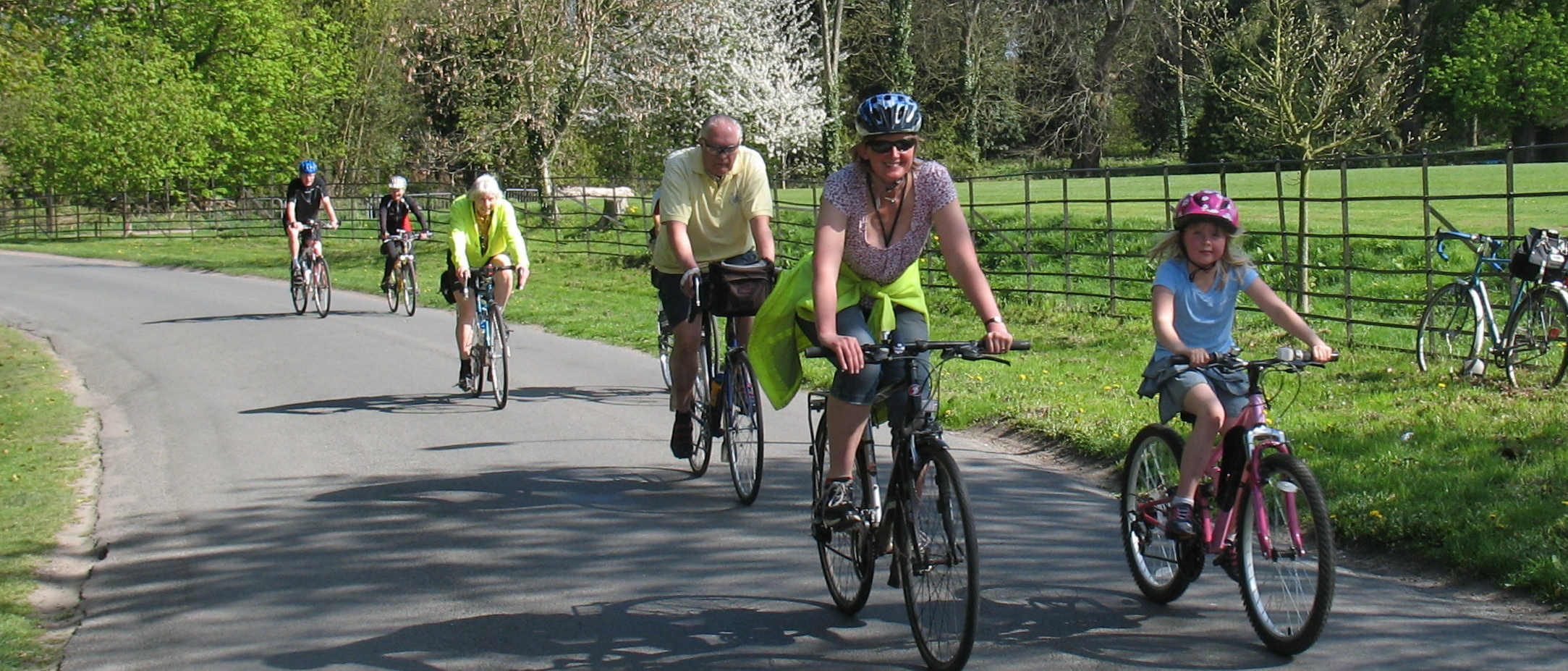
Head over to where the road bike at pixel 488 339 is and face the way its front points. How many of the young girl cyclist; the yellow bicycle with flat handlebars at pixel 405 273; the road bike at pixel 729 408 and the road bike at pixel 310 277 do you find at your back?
2

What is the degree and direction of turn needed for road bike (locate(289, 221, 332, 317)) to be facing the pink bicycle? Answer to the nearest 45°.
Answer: approximately 45° to its right

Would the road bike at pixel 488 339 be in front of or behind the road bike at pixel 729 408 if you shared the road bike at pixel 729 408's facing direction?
behind

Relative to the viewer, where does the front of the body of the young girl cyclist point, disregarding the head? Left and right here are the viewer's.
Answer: facing the viewer and to the right of the viewer

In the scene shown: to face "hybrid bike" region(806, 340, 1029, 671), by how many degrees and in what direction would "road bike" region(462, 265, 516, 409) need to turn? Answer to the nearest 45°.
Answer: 0° — it already faces it

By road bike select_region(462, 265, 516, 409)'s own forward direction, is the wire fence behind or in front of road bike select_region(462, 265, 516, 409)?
behind

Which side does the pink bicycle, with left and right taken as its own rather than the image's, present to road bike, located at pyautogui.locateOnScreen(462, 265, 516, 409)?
back

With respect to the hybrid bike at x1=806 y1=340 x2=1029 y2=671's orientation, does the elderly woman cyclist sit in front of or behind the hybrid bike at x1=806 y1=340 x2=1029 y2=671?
behind

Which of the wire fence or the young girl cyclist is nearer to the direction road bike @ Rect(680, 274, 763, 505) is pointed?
the young girl cyclist

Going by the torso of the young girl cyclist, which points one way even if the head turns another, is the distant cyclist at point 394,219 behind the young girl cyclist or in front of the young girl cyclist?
behind

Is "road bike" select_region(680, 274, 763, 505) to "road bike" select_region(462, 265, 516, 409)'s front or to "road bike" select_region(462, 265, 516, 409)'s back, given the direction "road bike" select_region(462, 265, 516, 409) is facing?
to the front

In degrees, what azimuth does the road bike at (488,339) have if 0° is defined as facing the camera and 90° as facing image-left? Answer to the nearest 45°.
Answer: approximately 0°

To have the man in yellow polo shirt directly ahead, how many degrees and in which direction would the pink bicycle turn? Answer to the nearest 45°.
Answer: approximately 180°
